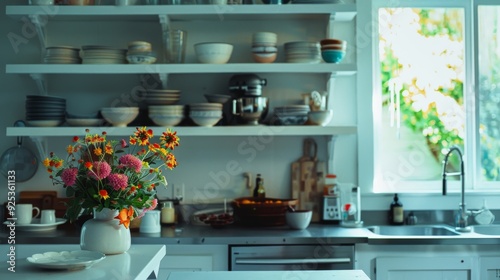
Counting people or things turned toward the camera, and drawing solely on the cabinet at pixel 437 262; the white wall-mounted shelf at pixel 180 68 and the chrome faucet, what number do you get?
2

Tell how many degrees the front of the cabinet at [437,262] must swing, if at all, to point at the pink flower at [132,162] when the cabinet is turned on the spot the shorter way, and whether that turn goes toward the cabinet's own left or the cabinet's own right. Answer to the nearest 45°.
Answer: approximately 45° to the cabinet's own right

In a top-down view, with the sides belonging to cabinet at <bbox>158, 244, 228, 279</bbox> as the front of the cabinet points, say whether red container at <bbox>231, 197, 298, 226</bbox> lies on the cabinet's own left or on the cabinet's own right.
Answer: on the cabinet's own left

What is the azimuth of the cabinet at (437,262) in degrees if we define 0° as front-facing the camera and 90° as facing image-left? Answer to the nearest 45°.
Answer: approximately 0°

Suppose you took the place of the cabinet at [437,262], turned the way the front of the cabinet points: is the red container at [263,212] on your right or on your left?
on your right

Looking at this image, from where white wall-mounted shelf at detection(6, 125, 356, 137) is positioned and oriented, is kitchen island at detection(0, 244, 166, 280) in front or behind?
in front

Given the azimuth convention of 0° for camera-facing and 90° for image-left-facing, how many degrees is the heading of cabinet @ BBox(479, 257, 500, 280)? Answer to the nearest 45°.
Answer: approximately 0°
